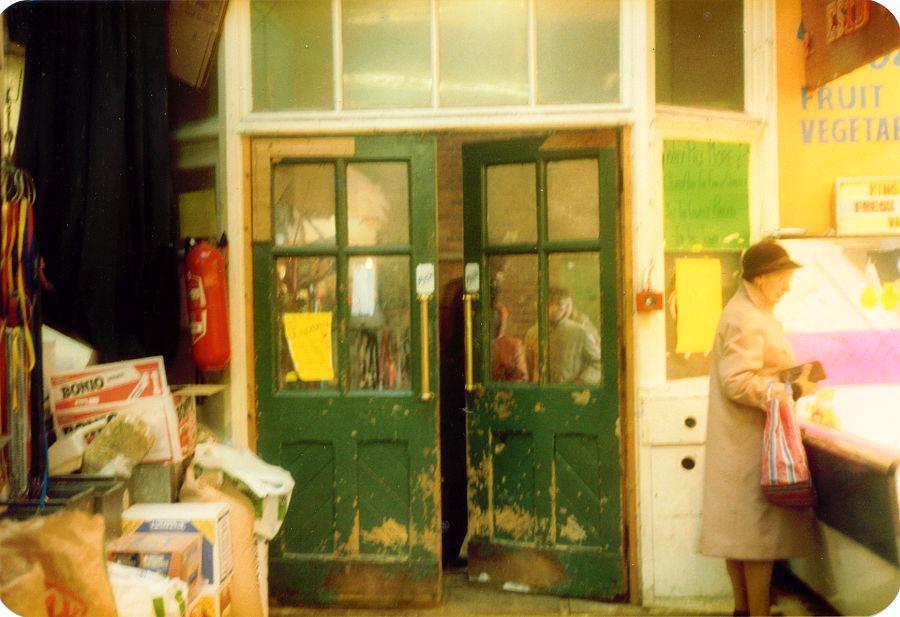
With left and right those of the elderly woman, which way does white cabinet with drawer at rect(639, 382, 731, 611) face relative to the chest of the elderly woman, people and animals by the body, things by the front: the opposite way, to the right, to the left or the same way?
to the right

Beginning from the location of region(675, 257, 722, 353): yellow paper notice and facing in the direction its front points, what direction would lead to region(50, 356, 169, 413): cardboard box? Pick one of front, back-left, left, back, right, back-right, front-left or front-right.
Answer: front-right

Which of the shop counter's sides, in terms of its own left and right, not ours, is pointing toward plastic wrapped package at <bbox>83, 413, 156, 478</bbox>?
front

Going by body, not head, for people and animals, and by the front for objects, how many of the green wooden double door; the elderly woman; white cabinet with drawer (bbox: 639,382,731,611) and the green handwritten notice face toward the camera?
3

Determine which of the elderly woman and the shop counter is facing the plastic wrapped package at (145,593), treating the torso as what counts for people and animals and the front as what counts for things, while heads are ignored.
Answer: the shop counter

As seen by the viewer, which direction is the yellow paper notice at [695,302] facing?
toward the camera

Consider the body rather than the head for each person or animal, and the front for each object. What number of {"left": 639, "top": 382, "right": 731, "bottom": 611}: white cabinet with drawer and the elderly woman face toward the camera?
1

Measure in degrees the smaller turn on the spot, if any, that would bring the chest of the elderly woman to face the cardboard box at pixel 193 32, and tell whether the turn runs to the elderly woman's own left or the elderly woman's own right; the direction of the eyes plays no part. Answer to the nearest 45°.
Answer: approximately 180°

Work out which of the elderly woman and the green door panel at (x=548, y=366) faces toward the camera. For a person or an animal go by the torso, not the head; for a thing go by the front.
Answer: the green door panel

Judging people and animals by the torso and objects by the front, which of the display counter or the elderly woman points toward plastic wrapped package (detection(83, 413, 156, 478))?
the display counter

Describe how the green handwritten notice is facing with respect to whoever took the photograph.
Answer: facing the viewer

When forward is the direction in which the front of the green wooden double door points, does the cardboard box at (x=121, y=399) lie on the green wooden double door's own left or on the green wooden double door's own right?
on the green wooden double door's own right

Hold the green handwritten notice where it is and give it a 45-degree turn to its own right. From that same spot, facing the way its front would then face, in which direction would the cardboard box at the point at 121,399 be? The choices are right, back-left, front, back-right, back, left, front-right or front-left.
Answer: front

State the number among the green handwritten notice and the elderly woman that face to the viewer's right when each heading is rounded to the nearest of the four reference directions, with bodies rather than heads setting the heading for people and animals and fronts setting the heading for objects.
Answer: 1

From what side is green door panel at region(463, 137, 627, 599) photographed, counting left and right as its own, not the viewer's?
front

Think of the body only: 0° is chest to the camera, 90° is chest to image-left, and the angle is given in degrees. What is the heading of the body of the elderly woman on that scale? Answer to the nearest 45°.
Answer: approximately 270°

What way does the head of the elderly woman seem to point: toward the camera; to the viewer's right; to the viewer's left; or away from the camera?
to the viewer's right

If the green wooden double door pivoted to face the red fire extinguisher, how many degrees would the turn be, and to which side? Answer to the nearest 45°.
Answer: approximately 90° to its right

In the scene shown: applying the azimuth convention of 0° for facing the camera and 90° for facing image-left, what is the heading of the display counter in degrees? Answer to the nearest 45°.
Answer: approximately 45°
